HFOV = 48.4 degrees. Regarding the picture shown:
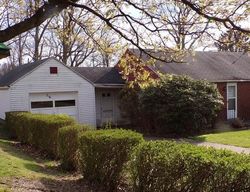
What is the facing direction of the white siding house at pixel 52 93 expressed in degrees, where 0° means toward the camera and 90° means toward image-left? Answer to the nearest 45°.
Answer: approximately 0°

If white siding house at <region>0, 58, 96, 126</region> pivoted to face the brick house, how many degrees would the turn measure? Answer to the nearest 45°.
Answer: approximately 90° to its left

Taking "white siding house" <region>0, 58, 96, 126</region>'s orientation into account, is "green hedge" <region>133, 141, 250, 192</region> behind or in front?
in front

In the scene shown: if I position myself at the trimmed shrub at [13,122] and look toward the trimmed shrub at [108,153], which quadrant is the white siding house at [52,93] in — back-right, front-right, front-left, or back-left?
back-left

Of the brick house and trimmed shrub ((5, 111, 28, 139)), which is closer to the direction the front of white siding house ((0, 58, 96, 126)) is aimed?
the trimmed shrub

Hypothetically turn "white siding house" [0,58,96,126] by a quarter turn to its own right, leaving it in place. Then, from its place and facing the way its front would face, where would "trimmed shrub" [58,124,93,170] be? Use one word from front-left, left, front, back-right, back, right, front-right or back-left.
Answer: left

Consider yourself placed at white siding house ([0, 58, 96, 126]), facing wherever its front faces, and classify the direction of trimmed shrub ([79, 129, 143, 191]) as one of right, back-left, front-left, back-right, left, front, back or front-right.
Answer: front

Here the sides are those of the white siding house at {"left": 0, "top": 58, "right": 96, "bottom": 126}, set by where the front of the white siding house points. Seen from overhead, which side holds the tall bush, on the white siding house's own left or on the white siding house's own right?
on the white siding house's own left

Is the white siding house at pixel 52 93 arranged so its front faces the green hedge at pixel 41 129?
yes
